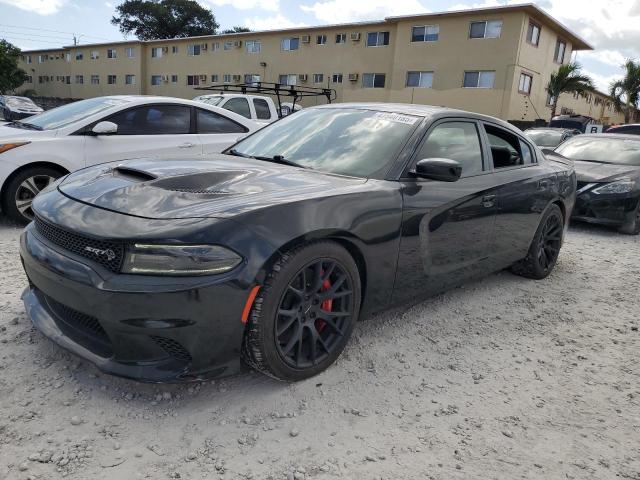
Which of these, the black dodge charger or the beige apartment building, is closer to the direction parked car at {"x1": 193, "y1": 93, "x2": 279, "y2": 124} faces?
the black dodge charger

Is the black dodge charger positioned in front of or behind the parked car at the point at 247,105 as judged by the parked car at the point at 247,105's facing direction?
in front

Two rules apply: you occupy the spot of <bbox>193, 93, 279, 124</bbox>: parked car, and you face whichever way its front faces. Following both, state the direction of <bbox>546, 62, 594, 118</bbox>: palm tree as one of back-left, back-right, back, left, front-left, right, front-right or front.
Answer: back

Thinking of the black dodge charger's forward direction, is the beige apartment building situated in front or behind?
behind

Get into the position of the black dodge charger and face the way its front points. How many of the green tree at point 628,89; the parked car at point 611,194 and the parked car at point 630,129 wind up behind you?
3

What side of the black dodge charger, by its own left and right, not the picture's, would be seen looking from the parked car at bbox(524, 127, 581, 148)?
back

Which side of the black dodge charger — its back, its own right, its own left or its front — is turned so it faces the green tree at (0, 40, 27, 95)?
right

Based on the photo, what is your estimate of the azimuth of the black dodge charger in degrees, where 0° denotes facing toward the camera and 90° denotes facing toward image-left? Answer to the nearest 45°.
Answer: approximately 45°

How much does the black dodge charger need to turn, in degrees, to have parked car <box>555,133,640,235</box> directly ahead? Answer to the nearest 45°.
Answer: approximately 180°

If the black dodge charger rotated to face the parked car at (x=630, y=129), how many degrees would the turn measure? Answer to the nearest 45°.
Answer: approximately 180°

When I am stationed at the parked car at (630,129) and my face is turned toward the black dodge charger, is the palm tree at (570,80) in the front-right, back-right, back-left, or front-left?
back-right
